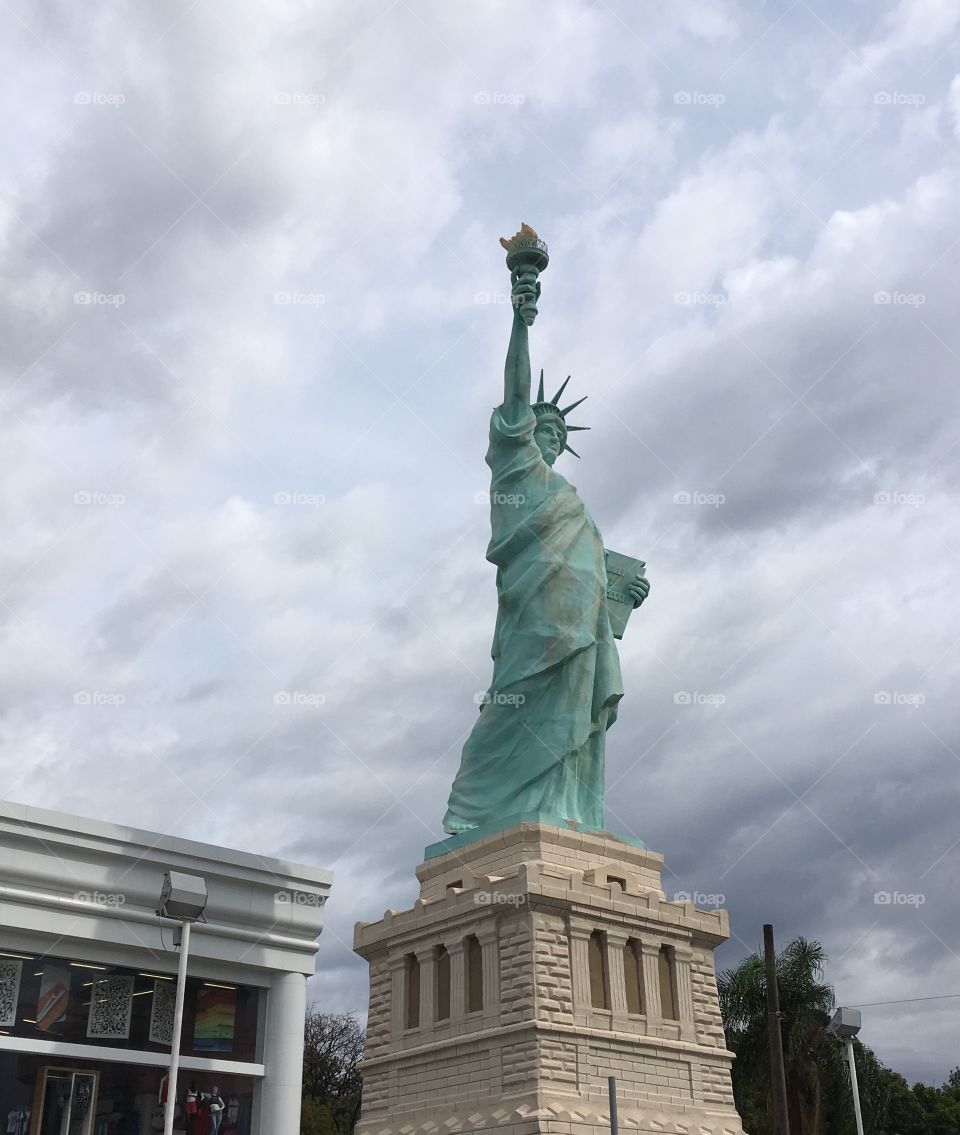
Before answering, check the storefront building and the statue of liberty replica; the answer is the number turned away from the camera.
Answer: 0

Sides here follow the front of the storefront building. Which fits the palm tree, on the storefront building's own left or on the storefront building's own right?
on the storefront building's own left

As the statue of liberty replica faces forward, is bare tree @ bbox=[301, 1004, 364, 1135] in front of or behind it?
behind

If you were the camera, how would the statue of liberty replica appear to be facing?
facing the viewer and to the right of the viewer
